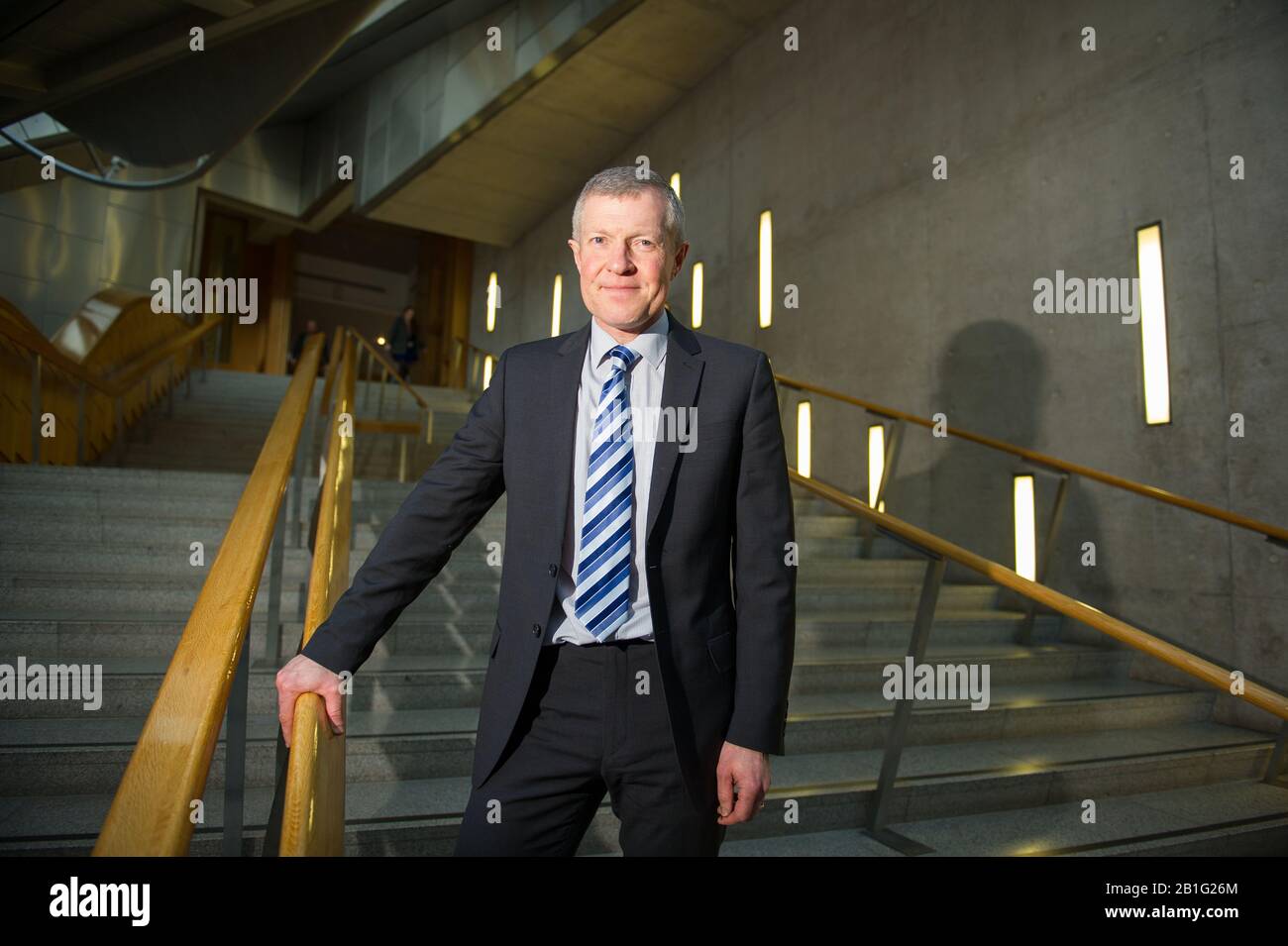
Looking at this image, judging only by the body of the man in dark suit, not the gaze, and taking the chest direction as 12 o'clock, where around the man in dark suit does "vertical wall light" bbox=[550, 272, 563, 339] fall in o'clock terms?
The vertical wall light is roughly at 6 o'clock from the man in dark suit.

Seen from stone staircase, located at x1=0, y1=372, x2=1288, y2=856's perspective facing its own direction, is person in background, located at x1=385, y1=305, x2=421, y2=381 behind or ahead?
behind

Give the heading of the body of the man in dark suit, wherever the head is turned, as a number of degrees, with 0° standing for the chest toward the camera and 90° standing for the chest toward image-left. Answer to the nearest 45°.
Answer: approximately 0°

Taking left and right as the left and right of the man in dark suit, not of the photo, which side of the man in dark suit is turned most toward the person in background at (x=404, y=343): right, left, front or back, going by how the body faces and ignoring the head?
back

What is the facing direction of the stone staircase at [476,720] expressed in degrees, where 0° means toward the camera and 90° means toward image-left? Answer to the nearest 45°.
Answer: approximately 0°

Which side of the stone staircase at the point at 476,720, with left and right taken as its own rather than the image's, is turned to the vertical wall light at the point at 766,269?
left

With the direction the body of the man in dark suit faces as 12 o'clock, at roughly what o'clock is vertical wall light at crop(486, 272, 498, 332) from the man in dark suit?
The vertical wall light is roughly at 6 o'clock from the man in dark suit.

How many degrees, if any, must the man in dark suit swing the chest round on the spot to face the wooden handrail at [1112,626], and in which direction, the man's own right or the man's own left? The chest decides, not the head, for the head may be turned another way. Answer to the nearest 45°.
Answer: approximately 135° to the man's own left
